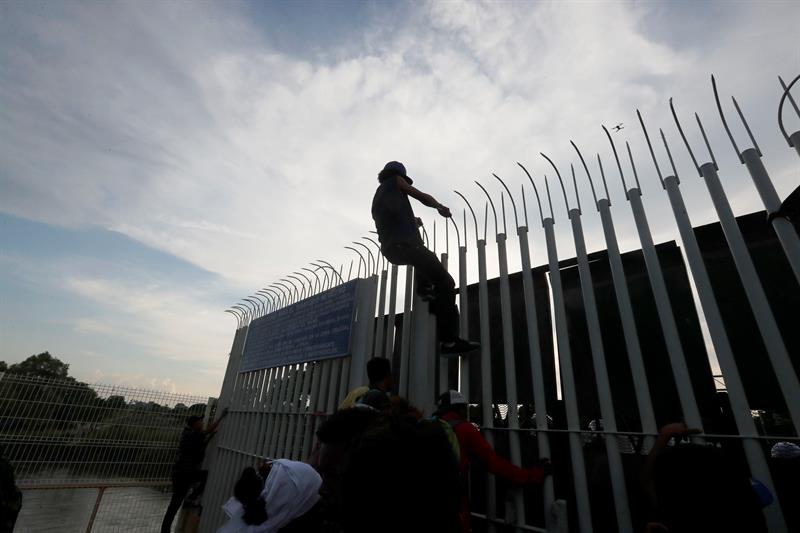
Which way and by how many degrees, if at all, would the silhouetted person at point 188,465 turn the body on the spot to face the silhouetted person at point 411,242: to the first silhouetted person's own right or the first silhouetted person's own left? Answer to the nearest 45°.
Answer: approximately 90° to the first silhouetted person's own right

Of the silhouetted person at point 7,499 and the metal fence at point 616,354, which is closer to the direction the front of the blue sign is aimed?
the silhouetted person

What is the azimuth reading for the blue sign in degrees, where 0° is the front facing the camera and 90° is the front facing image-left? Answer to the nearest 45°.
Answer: approximately 45°

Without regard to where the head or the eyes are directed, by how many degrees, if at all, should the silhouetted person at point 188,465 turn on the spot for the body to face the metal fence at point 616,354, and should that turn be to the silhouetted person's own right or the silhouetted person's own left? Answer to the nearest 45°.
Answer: approximately 45° to the silhouetted person's own right

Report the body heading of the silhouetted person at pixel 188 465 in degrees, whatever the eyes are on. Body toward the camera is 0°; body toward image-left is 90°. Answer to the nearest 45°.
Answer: approximately 270°

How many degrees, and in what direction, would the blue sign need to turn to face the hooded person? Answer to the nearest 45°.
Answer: approximately 45° to its left

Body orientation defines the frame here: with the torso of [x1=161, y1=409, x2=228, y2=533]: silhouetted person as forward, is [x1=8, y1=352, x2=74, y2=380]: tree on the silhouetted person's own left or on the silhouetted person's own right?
on the silhouetted person's own left

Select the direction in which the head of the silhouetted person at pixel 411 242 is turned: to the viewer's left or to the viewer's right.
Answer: to the viewer's right

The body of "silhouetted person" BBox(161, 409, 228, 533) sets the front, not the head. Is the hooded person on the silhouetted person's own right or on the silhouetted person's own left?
on the silhouetted person's own right
